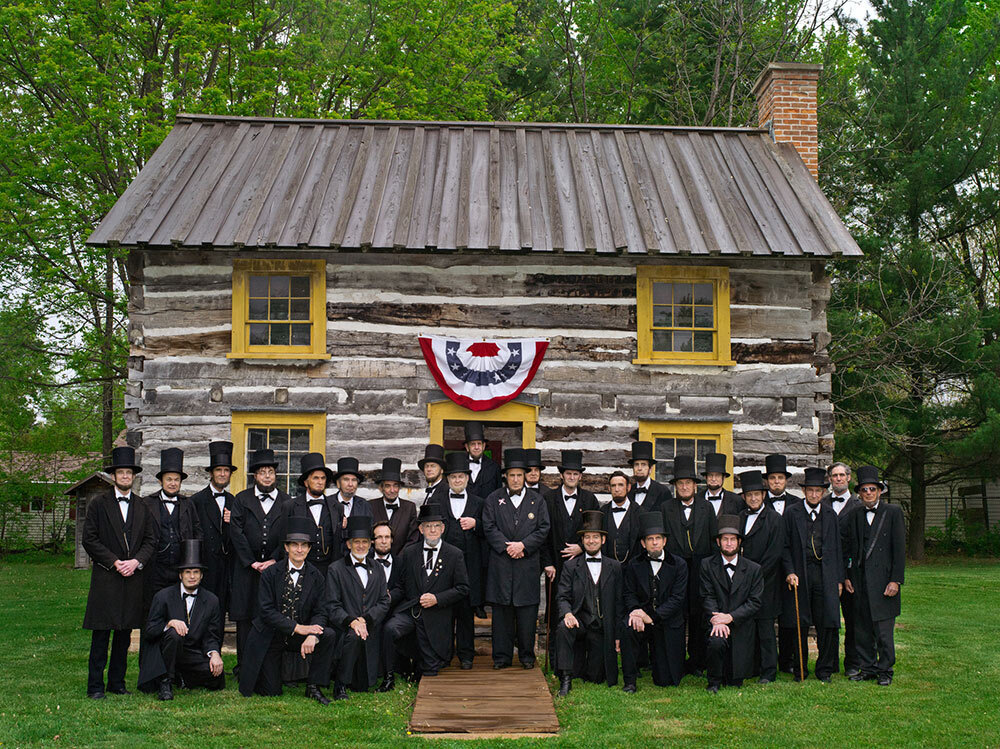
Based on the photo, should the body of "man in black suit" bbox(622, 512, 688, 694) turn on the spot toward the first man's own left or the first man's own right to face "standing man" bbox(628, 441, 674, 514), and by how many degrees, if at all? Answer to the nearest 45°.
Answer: approximately 180°

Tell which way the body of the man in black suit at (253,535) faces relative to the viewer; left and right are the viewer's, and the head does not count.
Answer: facing the viewer

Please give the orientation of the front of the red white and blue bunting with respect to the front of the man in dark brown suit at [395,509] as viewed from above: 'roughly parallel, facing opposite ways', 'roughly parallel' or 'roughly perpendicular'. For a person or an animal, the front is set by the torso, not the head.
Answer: roughly parallel

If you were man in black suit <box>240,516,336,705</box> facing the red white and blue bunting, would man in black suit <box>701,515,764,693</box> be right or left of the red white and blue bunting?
right

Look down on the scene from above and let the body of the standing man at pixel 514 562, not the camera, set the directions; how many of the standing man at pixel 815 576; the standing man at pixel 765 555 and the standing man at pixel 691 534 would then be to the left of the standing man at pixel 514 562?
3

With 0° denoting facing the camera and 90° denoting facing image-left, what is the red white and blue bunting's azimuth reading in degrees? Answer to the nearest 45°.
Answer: approximately 0°

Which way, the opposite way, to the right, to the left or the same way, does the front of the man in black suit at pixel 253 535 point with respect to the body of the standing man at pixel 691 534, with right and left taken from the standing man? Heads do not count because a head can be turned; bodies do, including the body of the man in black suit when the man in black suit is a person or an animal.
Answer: the same way

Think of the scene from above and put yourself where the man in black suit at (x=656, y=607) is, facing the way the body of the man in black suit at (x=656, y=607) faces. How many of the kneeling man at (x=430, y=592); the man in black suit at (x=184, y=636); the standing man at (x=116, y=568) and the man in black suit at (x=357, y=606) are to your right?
4

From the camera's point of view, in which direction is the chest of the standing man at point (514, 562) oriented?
toward the camera

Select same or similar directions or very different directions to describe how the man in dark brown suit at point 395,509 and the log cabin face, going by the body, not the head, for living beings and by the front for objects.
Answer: same or similar directions

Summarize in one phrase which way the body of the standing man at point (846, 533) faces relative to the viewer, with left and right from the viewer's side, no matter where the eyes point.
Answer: facing the viewer and to the left of the viewer

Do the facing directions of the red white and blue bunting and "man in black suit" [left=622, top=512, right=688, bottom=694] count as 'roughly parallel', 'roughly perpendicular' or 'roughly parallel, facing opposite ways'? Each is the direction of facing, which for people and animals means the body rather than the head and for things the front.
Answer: roughly parallel

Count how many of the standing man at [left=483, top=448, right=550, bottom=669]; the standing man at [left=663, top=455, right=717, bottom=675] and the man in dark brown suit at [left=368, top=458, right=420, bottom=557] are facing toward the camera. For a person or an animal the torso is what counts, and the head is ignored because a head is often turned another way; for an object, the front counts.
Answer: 3

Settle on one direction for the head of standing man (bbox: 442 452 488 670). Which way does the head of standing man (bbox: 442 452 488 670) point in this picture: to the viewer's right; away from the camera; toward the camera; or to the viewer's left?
toward the camera

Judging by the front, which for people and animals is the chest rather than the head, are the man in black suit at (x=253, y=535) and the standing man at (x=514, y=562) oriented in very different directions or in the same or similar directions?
same or similar directions

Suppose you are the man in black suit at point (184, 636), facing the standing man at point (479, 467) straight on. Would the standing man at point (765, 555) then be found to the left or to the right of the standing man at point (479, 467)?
right

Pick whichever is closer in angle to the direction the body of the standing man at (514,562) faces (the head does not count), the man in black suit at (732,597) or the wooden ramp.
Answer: the wooden ramp
